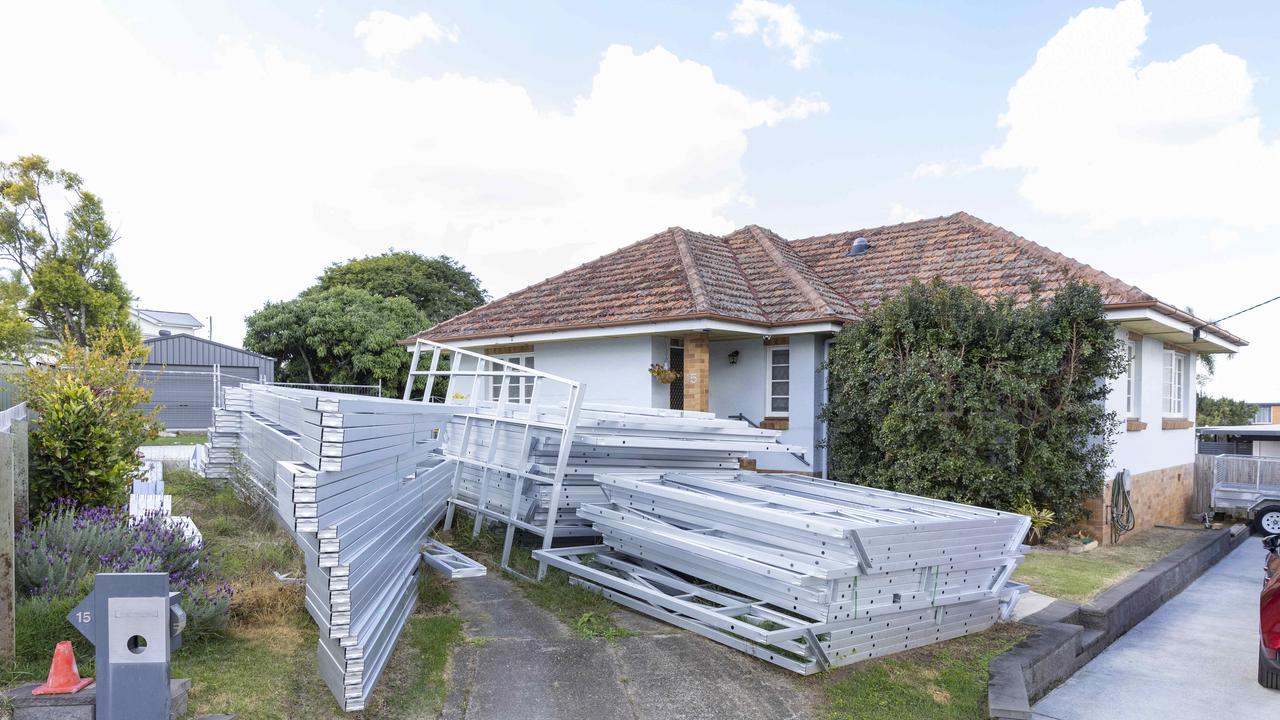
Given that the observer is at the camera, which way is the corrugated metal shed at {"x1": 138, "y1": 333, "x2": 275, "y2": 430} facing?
facing the viewer

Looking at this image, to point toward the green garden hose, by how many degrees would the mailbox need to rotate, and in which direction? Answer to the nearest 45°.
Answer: approximately 90° to its left

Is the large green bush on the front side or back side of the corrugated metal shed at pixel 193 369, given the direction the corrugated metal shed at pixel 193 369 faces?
on the front side

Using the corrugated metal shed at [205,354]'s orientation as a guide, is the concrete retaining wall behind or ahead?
ahead

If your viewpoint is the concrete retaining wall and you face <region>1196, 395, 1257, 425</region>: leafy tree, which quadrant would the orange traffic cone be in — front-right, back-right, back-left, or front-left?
back-left

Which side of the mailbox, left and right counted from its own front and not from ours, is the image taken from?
front

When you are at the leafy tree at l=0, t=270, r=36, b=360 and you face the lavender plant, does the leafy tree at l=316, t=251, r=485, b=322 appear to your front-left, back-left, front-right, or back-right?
back-left

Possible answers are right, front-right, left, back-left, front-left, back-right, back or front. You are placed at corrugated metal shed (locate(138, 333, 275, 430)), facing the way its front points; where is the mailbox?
front

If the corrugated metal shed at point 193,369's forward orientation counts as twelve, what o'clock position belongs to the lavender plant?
The lavender plant is roughly at 12 o'clock from the corrugated metal shed.

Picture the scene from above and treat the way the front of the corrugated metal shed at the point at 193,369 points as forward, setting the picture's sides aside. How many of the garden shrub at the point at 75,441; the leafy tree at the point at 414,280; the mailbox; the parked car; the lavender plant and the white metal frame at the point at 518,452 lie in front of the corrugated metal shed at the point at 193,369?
5
